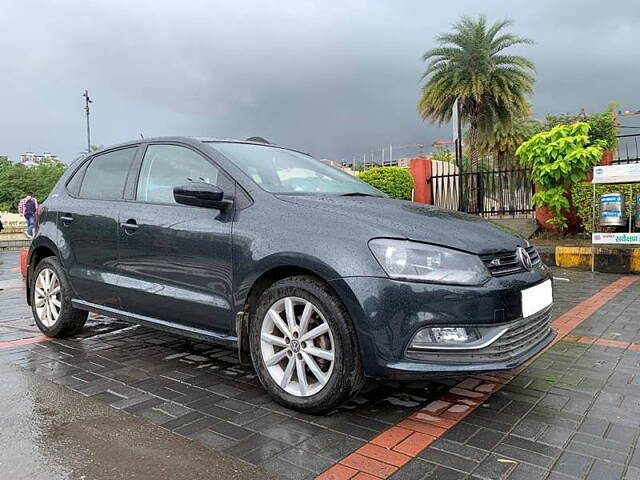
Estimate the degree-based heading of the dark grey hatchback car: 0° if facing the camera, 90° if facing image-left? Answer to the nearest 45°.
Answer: approximately 315°

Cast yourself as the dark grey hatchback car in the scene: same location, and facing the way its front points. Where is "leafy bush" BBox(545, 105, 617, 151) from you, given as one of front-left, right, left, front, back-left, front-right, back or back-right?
left

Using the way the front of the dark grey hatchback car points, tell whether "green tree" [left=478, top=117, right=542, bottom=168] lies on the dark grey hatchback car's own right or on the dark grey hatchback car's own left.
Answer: on the dark grey hatchback car's own left

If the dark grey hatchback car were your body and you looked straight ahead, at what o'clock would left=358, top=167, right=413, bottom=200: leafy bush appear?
The leafy bush is roughly at 8 o'clock from the dark grey hatchback car.

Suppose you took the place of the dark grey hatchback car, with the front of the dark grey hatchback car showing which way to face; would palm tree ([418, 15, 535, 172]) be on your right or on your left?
on your left

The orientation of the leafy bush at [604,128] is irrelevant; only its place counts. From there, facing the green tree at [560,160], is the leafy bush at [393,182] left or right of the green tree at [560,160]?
right

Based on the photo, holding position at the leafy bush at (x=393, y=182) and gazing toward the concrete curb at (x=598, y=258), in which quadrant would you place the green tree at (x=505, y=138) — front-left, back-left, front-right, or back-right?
back-left

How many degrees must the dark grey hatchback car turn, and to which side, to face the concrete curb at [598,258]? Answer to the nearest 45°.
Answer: approximately 90° to its left

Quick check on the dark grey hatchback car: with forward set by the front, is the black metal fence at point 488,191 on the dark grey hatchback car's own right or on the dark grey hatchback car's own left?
on the dark grey hatchback car's own left
